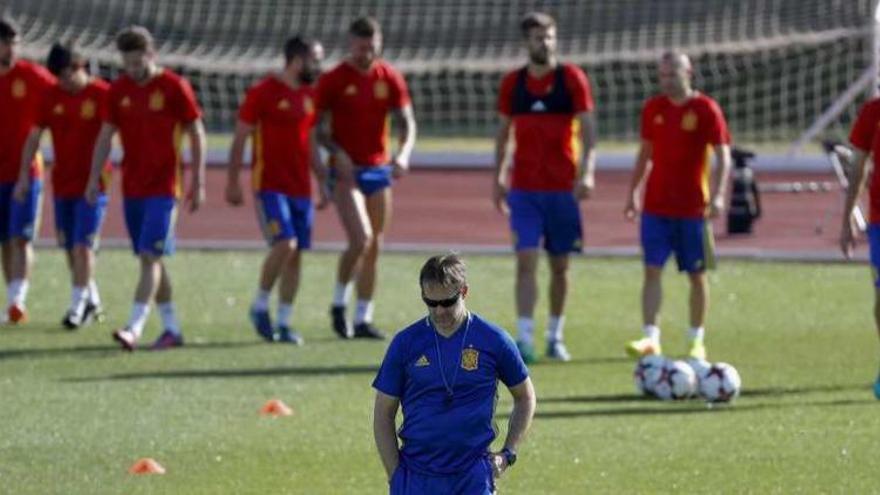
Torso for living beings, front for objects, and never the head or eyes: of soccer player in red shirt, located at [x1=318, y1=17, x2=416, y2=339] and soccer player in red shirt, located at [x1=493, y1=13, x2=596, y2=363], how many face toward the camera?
2

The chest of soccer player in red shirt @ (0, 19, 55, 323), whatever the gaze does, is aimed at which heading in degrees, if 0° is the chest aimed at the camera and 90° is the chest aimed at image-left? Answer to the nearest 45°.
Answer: approximately 0°

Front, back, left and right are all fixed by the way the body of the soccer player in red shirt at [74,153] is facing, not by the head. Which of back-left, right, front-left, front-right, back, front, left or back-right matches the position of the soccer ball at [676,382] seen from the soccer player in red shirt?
front-left

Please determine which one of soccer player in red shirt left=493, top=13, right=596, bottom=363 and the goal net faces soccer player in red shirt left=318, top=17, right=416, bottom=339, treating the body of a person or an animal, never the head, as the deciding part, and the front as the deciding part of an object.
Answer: the goal net

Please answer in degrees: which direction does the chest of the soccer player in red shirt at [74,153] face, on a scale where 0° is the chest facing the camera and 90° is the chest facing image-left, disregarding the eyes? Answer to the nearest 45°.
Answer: approximately 0°

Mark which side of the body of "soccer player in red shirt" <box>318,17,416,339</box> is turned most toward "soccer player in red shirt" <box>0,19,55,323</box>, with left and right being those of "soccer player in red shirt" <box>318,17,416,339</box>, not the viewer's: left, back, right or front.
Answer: right
